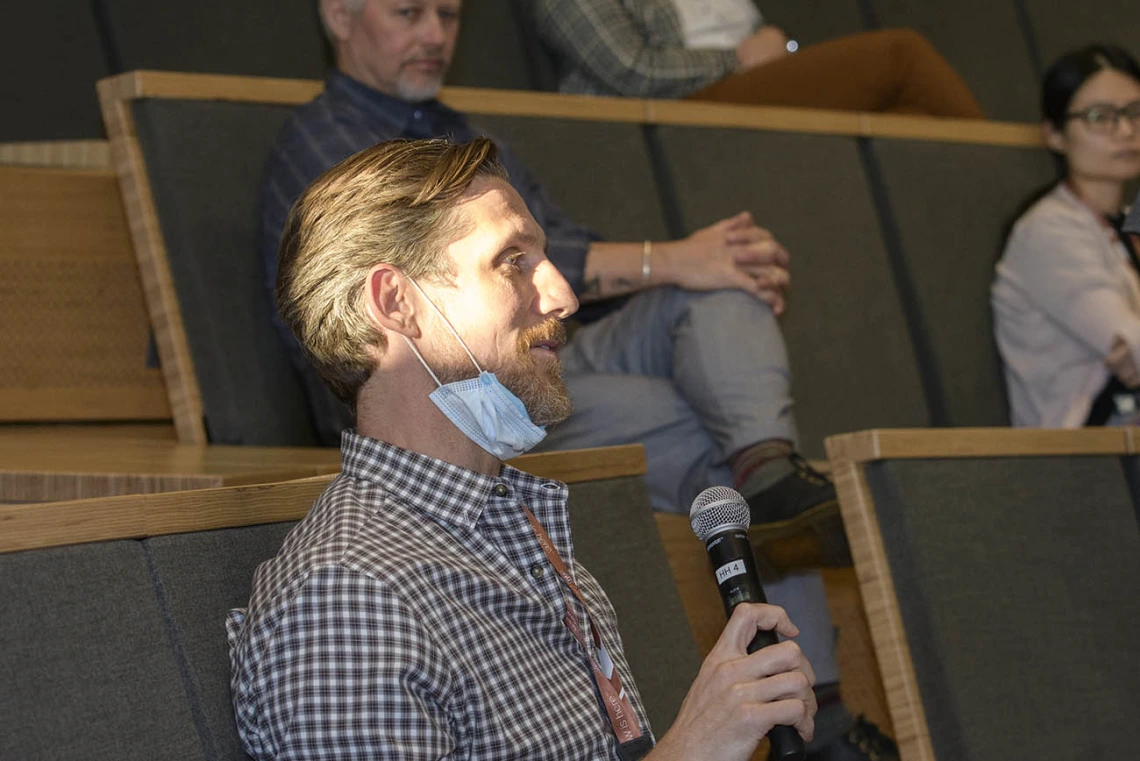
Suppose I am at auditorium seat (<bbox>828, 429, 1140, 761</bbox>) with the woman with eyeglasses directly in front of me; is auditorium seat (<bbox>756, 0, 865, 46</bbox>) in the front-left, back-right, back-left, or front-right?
front-left

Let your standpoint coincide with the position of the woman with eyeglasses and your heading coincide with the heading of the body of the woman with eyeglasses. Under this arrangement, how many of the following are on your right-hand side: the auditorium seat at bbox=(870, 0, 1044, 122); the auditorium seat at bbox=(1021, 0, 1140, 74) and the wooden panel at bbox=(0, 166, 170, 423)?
1

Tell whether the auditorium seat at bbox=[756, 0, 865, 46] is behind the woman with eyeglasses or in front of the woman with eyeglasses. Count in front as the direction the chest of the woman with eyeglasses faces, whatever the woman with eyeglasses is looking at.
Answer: behind

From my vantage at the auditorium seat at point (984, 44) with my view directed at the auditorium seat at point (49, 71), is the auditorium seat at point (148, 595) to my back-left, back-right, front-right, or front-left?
front-left

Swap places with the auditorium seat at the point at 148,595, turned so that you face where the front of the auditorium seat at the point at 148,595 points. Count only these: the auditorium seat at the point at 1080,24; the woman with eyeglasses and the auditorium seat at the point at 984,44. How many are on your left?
3

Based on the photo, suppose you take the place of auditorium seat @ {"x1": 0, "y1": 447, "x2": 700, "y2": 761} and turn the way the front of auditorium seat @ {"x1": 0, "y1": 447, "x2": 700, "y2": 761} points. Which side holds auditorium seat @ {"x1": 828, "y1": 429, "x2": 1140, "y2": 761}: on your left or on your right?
on your left

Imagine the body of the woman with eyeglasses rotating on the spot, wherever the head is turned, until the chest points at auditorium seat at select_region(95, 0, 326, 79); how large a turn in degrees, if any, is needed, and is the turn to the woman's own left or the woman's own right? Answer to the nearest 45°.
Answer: approximately 135° to the woman's own right

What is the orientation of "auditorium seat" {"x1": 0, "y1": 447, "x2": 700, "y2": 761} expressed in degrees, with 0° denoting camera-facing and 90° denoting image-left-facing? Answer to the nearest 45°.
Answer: approximately 315°

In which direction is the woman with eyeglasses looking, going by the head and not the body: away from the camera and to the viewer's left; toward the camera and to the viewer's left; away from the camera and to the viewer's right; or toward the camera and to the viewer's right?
toward the camera and to the viewer's right

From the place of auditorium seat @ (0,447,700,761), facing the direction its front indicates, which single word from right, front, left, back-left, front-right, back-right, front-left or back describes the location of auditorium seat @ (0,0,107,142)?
back-left

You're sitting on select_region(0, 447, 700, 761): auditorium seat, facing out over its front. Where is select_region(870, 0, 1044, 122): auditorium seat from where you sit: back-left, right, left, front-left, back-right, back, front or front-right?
left

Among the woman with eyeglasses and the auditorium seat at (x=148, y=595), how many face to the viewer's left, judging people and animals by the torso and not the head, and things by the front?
0

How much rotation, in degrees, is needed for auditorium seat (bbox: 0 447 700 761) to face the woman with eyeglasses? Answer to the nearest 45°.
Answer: approximately 90° to its left

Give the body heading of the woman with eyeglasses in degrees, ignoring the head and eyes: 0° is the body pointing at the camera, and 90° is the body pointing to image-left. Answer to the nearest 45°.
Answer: approximately 315°
